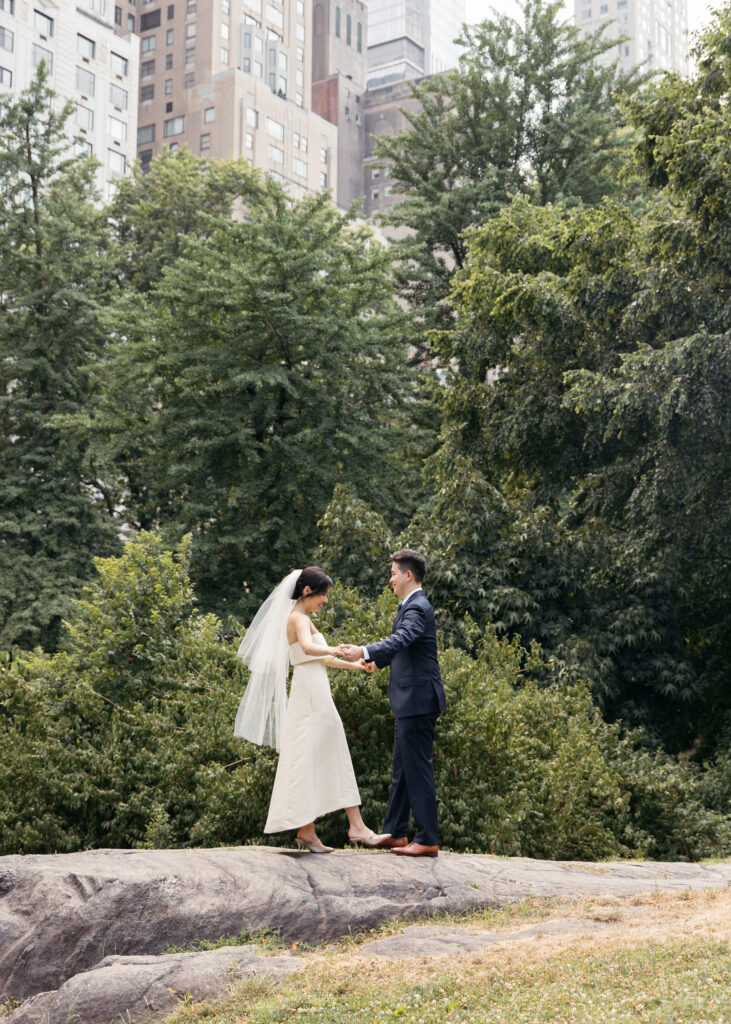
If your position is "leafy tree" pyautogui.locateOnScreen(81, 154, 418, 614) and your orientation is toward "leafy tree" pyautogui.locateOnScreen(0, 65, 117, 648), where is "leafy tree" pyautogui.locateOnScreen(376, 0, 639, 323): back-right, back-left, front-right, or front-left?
back-right

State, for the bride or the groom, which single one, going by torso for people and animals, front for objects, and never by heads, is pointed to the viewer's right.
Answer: the bride

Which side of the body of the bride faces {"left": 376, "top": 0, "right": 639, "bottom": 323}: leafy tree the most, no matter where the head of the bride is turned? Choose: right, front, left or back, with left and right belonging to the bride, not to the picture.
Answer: left

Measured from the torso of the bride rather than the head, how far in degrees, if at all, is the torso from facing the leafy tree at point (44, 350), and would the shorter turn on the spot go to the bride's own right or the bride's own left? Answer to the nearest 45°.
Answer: approximately 90° to the bride's own left

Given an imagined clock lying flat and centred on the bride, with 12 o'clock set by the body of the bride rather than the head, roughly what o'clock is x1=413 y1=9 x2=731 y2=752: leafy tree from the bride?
The leafy tree is roughly at 10 o'clock from the bride.

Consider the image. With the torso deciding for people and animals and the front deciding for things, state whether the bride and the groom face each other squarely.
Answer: yes

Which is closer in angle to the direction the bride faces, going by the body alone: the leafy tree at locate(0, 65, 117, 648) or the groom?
the groom

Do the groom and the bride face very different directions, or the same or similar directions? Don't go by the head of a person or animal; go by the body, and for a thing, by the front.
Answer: very different directions

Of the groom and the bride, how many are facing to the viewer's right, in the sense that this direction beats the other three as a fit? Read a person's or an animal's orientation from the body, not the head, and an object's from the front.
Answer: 1

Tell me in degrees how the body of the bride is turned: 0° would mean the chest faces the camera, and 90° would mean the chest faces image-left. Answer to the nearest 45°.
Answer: approximately 270°

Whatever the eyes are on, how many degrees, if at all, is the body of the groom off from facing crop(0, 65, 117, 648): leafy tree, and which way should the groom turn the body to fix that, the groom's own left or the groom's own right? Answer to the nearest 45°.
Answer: approximately 45° to the groom's own right

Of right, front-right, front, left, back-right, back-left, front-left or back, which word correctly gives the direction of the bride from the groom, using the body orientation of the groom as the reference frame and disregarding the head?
front

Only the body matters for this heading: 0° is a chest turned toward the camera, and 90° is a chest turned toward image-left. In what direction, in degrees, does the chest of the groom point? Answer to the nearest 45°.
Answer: approximately 90°
